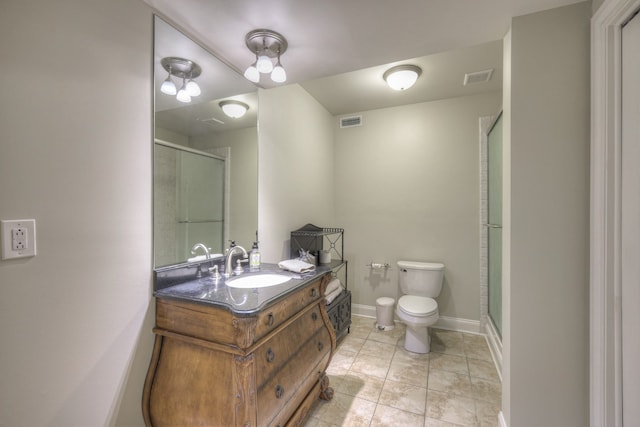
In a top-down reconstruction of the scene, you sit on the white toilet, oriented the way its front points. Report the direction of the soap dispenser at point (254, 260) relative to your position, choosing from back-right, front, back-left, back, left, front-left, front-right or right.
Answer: front-right

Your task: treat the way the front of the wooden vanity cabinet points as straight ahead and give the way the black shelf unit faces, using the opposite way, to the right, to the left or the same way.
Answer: the same way

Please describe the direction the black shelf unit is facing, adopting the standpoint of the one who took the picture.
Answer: facing the viewer and to the right of the viewer

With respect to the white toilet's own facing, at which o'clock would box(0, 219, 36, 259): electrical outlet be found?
The electrical outlet is roughly at 1 o'clock from the white toilet.

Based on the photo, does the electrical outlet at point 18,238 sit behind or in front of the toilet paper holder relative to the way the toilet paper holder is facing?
in front

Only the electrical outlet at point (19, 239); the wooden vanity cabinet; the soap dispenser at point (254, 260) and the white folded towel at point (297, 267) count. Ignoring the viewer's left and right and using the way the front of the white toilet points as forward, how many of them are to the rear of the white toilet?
0

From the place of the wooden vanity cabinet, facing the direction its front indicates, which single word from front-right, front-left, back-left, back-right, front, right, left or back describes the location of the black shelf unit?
left

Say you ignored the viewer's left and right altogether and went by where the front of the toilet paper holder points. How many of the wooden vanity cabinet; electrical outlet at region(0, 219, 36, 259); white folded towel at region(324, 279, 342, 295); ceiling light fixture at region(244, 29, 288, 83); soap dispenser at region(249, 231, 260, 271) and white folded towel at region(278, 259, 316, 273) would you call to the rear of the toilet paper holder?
0

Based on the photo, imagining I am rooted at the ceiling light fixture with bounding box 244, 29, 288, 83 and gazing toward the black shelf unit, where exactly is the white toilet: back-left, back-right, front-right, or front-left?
front-right

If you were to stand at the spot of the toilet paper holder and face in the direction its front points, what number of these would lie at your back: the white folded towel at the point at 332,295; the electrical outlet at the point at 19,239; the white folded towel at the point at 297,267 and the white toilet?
0

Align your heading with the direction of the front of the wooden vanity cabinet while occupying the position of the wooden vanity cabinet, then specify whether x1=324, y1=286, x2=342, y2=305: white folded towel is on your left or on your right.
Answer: on your left

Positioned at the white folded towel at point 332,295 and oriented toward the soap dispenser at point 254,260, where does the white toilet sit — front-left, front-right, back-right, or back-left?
back-left

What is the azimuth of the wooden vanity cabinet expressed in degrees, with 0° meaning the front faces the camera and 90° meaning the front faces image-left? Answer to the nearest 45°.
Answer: approximately 315°

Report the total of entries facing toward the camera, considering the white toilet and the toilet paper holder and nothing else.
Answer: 2

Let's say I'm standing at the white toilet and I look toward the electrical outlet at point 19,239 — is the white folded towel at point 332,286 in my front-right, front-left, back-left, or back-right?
front-right

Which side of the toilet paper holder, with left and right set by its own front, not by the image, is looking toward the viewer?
front

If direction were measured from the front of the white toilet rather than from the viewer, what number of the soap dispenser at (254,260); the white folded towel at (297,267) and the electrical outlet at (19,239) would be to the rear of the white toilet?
0

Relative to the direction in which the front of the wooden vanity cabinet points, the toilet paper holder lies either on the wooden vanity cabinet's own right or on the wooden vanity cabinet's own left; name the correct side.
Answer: on the wooden vanity cabinet's own left

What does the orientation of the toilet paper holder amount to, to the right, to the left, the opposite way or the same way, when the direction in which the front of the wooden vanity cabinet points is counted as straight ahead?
to the right

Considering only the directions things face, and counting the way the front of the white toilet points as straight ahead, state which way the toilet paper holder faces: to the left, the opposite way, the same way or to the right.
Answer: the same way
